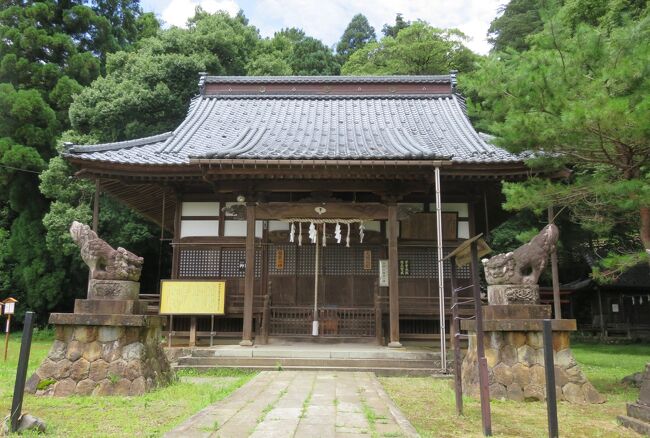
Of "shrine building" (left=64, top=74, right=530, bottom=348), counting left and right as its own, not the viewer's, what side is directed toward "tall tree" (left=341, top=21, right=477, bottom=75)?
back

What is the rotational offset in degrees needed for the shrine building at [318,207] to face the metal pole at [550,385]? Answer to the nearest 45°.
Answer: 0° — it already faces it

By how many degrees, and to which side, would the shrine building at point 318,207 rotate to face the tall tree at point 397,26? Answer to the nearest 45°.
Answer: approximately 180°

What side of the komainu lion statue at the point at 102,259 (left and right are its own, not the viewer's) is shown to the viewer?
right

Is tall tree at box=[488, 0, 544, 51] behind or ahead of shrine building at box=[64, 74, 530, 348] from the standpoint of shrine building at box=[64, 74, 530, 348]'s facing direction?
behind

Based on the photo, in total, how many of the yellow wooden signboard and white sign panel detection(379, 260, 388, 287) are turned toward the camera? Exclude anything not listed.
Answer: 2

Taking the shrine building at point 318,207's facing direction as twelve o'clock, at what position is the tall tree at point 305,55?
The tall tree is roughly at 6 o'clock from the shrine building.

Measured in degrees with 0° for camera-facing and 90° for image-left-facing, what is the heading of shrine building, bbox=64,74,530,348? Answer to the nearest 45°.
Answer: approximately 0°
